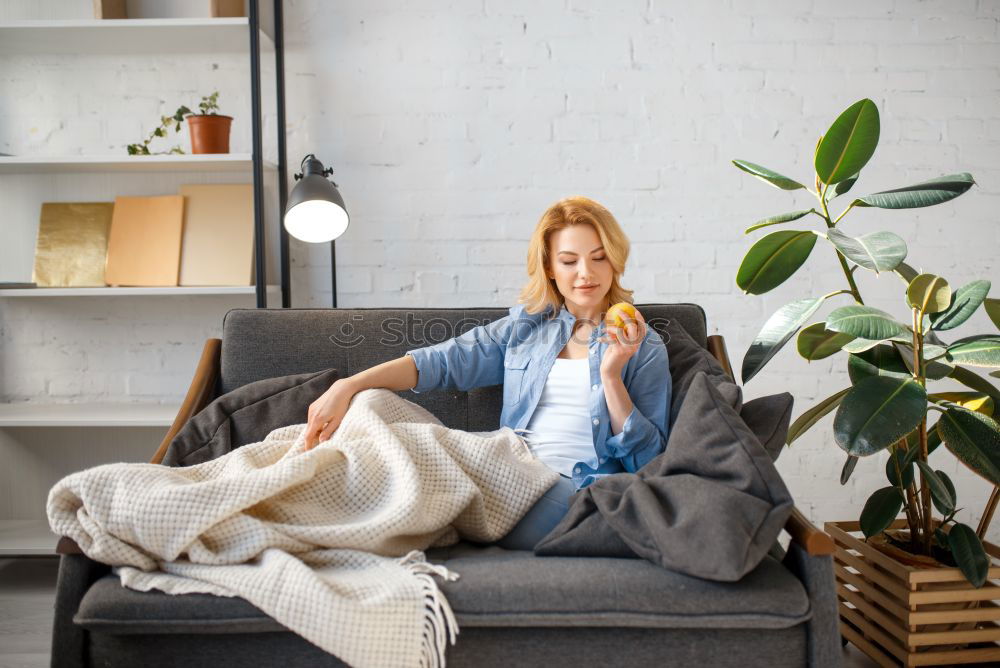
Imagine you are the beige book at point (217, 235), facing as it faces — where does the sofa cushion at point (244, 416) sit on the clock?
The sofa cushion is roughly at 12 o'clock from the beige book.

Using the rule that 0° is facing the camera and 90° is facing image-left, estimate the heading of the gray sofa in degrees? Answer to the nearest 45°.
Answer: approximately 0°

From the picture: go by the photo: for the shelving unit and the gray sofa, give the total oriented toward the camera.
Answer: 2

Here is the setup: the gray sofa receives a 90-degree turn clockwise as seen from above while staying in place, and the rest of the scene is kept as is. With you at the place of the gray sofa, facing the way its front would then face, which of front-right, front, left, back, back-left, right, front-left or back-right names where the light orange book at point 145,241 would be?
front-right

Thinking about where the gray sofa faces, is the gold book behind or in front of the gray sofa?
behind

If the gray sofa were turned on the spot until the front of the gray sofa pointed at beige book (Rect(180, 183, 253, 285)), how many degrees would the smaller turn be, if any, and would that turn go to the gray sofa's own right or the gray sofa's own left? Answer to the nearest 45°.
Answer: approximately 135° to the gray sofa's own right

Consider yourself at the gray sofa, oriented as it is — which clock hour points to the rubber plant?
The rubber plant is roughly at 8 o'clock from the gray sofa.

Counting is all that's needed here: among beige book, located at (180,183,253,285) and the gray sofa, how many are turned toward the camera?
2
